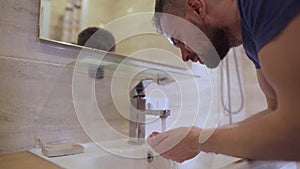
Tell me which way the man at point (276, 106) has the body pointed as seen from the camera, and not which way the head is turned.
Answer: to the viewer's left

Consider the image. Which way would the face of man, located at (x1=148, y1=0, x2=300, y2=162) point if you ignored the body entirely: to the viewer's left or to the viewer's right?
to the viewer's left

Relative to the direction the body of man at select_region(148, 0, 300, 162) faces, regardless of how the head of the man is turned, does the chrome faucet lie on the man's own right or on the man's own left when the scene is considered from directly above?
on the man's own right

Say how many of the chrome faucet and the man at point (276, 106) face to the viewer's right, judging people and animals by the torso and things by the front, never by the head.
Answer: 1

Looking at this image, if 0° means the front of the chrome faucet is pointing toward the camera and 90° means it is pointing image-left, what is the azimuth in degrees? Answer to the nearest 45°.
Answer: approximately 270°

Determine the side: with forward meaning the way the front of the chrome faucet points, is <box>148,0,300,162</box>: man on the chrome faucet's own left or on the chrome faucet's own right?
on the chrome faucet's own right

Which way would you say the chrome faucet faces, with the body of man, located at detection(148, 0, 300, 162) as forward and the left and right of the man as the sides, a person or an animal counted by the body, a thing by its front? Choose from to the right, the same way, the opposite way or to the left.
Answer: the opposite way
